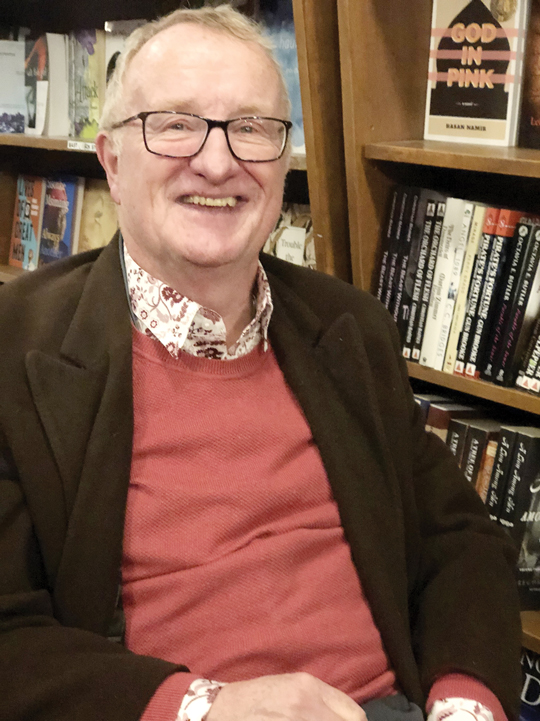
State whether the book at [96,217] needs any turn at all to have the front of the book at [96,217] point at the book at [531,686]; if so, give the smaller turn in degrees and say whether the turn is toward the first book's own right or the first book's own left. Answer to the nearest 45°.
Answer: approximately 45° to the first book's own left

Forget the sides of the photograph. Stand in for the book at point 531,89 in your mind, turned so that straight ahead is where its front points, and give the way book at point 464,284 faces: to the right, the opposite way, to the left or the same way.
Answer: to the left

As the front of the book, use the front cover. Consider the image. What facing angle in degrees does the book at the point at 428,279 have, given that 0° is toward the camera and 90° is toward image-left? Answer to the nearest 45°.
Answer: approximately 270°

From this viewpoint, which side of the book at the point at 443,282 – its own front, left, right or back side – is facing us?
right
